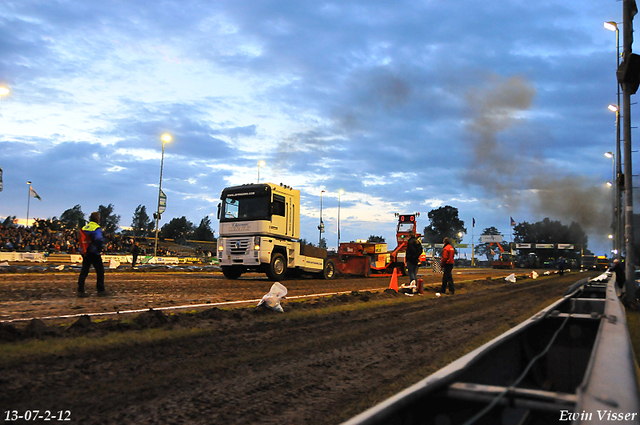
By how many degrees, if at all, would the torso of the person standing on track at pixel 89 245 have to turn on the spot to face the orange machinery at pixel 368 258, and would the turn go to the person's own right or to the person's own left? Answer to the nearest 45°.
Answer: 0° — they already face it

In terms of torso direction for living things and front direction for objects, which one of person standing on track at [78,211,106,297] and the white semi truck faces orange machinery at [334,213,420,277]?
the person standing on track

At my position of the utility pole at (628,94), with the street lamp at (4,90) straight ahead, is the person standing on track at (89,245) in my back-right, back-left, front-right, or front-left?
front-left

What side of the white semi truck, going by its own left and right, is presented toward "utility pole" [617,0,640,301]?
left

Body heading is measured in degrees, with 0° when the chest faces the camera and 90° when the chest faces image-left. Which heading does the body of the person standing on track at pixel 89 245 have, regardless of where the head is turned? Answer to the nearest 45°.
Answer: approximately 225°

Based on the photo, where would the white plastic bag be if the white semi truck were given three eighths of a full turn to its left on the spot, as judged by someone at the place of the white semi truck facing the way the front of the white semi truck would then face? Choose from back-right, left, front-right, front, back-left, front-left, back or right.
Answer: right

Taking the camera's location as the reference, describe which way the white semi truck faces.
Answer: facing the viewer and to the left of the viewer

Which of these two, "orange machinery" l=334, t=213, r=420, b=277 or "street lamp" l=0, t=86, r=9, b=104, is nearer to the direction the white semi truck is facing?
the street lamp

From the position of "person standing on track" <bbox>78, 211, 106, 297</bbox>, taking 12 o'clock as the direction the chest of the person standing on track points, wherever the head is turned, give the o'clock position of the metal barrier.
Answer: The metal barrier is roughly at 4 o'clock from the person standing on track.

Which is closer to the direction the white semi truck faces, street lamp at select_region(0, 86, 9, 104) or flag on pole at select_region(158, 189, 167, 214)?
the street lamp

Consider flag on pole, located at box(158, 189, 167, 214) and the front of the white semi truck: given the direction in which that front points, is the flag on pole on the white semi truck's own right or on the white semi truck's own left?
on the white semi truck's own right

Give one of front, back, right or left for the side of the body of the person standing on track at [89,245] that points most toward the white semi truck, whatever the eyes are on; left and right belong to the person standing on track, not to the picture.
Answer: front

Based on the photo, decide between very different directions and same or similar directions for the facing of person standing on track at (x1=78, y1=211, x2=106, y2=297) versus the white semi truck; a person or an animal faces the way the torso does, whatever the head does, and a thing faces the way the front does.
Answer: very different directions

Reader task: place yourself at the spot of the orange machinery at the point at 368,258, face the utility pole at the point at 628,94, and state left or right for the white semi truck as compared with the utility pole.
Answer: right
